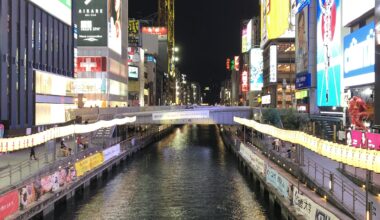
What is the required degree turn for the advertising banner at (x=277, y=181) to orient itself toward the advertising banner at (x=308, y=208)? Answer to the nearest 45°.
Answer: approximately 45° to its left

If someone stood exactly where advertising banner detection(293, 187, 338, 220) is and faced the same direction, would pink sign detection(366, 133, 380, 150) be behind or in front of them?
behind

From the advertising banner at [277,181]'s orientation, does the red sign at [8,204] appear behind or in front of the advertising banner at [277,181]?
in front

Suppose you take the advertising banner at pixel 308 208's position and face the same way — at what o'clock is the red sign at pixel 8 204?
The red sign is roughly at 1 o'clock from the advertising banner.

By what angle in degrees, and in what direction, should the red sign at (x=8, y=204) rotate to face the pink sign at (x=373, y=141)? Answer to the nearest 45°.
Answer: approximately 45° to its left

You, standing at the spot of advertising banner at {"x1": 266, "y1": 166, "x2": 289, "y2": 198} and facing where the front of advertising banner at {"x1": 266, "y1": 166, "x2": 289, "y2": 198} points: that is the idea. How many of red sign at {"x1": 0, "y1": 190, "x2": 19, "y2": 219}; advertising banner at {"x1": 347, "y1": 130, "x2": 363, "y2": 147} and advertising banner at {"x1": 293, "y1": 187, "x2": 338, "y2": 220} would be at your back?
1

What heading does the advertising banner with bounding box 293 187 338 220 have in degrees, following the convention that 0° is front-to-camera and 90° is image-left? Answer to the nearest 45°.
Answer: approximately 45°

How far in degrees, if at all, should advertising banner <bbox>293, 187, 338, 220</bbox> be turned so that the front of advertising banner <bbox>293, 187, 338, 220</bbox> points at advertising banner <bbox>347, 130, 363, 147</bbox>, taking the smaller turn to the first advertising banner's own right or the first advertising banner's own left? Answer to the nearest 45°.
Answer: approximately 135° to the first advertising banner's own right

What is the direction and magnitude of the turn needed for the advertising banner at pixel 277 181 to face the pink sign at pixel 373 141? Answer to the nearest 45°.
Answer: approximately 180°

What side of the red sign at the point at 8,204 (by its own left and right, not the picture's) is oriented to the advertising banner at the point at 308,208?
front

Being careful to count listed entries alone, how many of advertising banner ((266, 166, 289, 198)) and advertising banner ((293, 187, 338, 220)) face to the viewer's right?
0

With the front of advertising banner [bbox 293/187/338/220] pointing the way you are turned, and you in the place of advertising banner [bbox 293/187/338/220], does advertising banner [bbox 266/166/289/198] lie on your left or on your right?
on your right

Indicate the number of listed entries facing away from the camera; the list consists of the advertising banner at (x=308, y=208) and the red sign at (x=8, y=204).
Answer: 0

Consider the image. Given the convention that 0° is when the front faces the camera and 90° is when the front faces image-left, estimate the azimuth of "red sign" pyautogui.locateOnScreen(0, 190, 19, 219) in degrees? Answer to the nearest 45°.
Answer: approximately 315°

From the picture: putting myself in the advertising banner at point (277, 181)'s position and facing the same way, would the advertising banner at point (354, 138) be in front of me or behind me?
behind

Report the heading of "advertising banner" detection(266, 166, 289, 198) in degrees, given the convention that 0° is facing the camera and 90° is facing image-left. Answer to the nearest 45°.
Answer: approximately 45°
